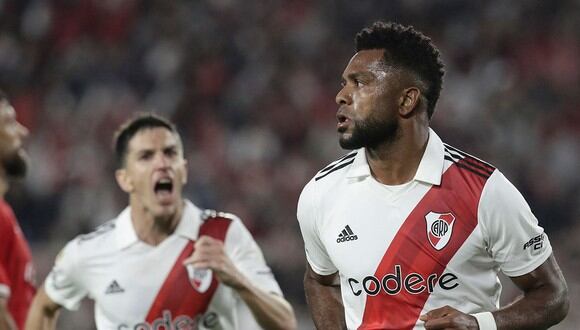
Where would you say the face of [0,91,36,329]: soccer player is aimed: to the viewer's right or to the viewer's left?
to the viewer's right

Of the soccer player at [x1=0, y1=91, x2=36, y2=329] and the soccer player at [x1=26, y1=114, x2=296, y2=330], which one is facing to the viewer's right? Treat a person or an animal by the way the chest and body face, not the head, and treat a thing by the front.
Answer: the soccer player at [x1=0, y1=91, x2=36, y2=329]

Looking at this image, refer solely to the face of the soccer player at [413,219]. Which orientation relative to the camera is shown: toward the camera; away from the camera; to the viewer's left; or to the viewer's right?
to the viewer's left

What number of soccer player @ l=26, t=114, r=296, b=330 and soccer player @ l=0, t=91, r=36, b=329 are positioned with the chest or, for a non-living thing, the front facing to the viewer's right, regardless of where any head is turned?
1

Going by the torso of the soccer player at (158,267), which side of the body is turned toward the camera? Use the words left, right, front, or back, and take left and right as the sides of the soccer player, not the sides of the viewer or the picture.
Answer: front

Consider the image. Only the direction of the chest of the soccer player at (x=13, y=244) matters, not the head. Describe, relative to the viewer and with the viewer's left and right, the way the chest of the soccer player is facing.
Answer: facing to the right of the viewer

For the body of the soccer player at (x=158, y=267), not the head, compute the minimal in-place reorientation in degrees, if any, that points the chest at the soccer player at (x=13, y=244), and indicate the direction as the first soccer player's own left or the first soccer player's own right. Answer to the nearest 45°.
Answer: approximately 90° to the first soccer player's own right
